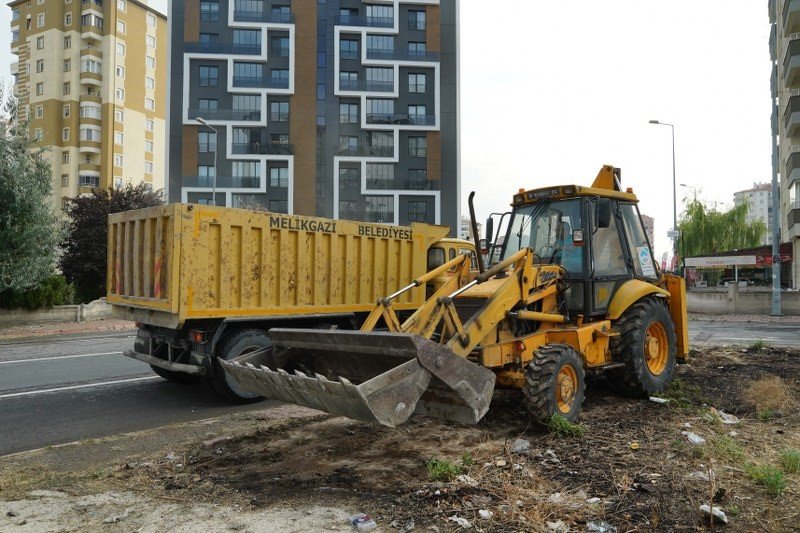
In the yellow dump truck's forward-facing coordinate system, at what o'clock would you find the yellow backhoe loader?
The yellow backhoe loader is roughly at 3 o'clock from the yellow dump truck.

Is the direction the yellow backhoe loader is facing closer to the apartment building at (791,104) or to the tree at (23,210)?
the tree

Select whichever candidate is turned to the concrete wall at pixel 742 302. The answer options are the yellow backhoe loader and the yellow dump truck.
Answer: the yellow dump truck

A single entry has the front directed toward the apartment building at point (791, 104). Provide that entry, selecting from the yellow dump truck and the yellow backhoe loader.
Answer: the yellow dump truck

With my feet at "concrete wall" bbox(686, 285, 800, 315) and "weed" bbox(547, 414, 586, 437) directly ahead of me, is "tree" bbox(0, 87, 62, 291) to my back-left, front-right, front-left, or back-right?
front-right

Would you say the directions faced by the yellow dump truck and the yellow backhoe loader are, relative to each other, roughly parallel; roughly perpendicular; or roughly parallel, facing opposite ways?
roughly parallel, facing opposite ways

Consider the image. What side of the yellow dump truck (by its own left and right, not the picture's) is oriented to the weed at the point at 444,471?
right

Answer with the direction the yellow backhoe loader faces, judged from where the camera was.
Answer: facing the viewer and to the left of the viewer

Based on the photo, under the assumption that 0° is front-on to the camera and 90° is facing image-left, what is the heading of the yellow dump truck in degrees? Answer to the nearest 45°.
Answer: approximately 225°

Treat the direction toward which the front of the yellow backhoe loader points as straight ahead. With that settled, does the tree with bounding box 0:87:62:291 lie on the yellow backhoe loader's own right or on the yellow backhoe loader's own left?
on the yellow backhoe loader's own right

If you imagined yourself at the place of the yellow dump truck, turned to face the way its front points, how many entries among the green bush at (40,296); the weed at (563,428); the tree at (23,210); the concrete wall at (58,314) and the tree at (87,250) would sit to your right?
1

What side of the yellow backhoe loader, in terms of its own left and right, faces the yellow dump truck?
right

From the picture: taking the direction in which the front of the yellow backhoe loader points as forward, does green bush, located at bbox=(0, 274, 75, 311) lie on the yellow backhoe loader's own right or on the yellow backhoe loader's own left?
on the yellow backhoe loader's own right
